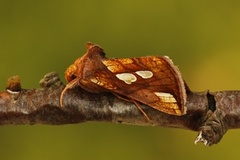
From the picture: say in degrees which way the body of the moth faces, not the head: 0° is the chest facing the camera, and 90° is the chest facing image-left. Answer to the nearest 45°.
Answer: approximately 90°
